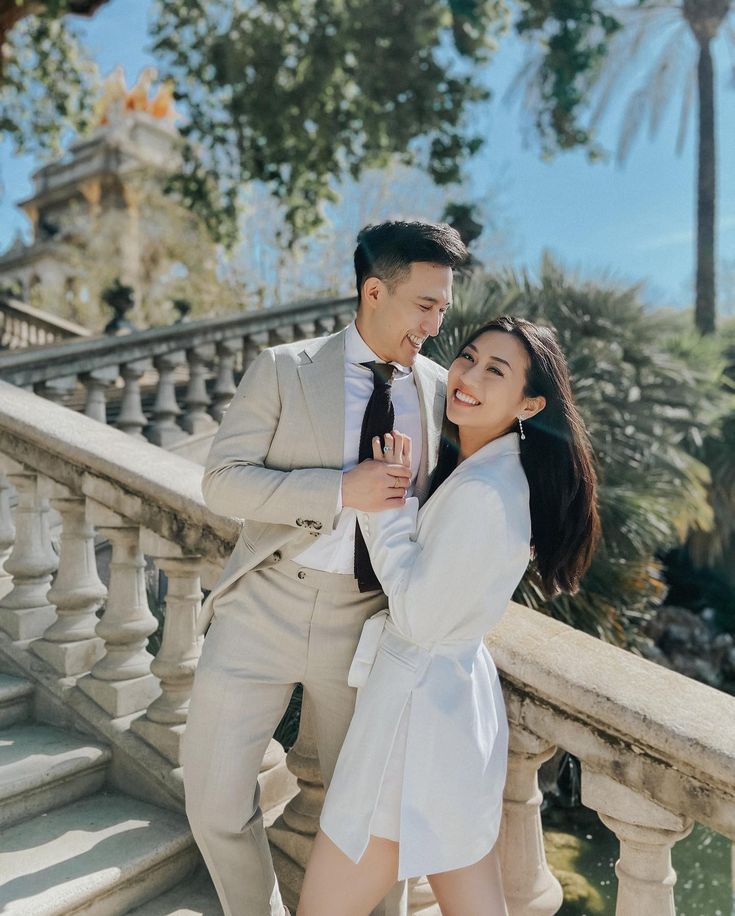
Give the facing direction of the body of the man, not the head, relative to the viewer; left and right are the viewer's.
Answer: facing the viewer and to the right of the viewer
